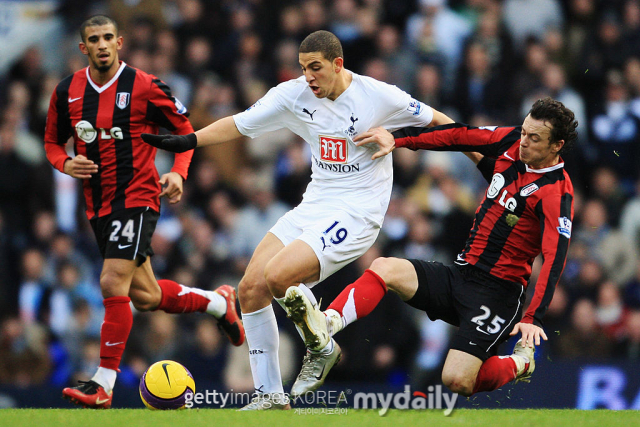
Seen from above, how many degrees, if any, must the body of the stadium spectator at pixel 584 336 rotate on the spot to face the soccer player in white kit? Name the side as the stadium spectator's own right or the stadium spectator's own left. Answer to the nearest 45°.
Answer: approximately 45° to the stadium spectator's own right

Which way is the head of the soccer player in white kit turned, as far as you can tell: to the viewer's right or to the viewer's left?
to the viewer's left

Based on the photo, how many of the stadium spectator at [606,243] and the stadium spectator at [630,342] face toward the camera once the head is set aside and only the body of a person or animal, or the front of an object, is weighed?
2
